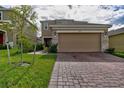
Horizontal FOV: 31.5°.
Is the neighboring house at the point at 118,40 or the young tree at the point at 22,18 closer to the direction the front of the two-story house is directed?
the young tree

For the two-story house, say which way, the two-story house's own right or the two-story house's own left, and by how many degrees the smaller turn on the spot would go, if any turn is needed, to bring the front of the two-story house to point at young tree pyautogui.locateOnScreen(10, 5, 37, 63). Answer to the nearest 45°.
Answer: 0° — it already faces it

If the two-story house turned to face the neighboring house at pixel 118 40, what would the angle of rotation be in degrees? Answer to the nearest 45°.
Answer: approximately 135° to its left

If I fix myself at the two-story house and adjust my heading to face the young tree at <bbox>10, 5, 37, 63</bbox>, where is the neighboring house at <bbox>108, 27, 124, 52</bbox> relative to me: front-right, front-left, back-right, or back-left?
back-left

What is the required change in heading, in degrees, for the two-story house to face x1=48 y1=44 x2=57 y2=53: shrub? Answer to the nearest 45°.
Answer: approximately 45° to its right

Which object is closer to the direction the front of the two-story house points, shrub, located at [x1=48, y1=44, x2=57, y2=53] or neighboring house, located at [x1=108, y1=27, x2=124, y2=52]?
the shrub

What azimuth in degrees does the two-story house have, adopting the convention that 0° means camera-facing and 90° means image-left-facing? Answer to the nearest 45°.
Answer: approximately 0°

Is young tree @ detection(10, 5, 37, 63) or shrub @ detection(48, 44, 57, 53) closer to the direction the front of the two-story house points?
the young tree
